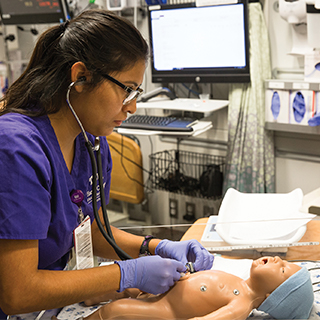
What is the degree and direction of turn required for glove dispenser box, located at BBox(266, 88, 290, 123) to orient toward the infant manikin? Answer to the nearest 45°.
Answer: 0° — it already faces it

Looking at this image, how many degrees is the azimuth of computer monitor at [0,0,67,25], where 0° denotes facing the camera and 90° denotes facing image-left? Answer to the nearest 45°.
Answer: approximately 0°

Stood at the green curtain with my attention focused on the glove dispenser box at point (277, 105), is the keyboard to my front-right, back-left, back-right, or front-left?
back-right

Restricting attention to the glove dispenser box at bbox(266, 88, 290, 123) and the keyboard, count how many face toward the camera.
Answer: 2

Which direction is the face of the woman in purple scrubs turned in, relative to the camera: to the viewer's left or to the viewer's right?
to the viewer's right

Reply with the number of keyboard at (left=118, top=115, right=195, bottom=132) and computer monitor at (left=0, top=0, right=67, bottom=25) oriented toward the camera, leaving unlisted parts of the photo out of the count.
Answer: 2

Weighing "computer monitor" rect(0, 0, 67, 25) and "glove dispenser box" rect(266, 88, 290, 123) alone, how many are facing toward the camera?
2
